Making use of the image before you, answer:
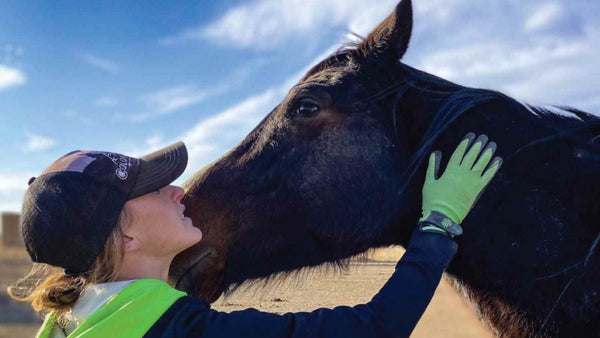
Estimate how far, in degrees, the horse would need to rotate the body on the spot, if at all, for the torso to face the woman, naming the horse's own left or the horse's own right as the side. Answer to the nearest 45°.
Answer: approximately 45° to the horse's own left

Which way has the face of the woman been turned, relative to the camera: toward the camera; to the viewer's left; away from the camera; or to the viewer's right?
to the viewer's right

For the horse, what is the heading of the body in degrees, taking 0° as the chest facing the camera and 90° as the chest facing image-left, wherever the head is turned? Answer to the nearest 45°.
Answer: approximately 90°

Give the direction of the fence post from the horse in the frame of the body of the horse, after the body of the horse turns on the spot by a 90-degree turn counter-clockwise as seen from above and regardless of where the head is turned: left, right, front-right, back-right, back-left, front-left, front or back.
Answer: back-right
